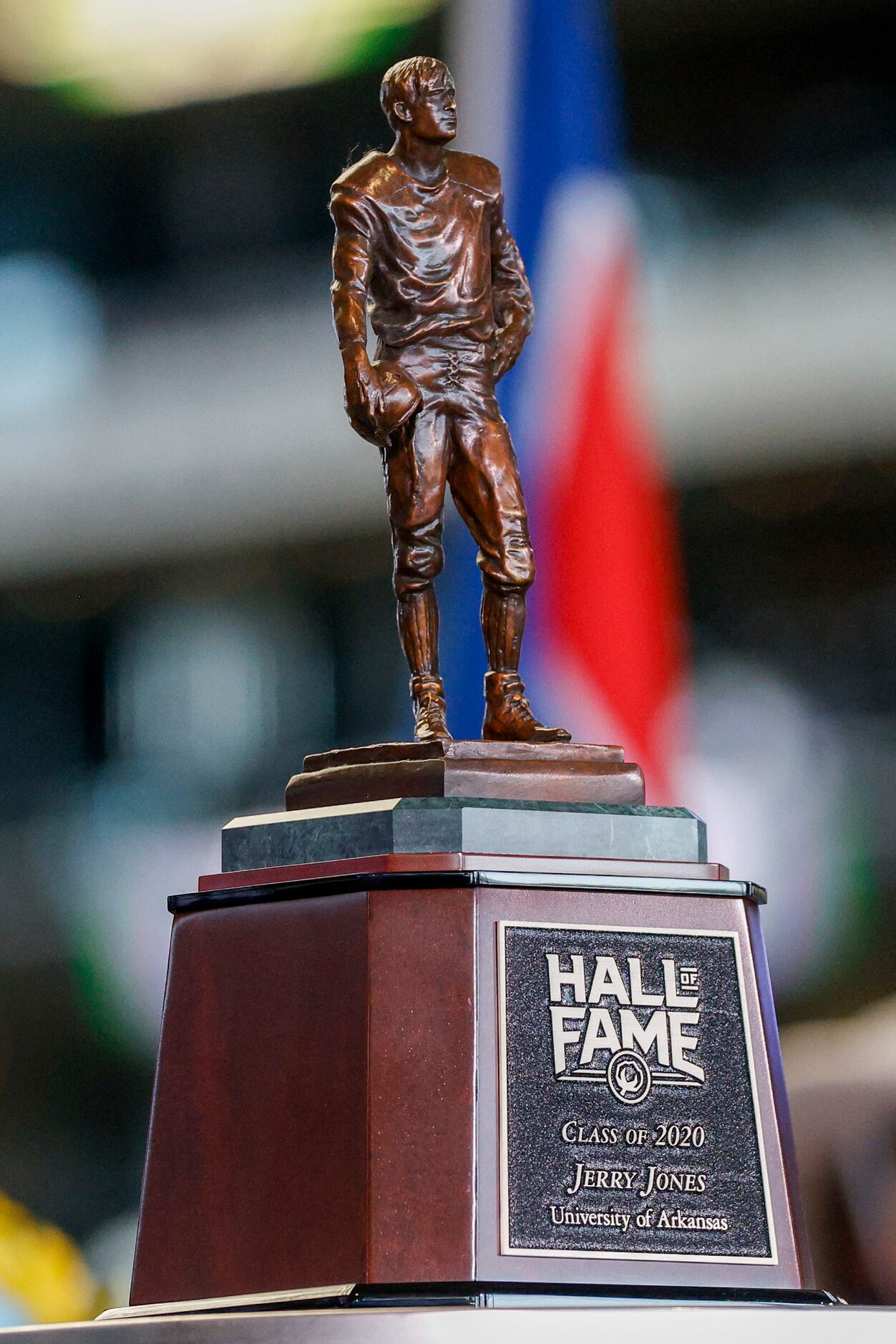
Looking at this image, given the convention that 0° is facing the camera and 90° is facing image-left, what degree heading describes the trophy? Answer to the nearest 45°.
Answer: approximately 315°
